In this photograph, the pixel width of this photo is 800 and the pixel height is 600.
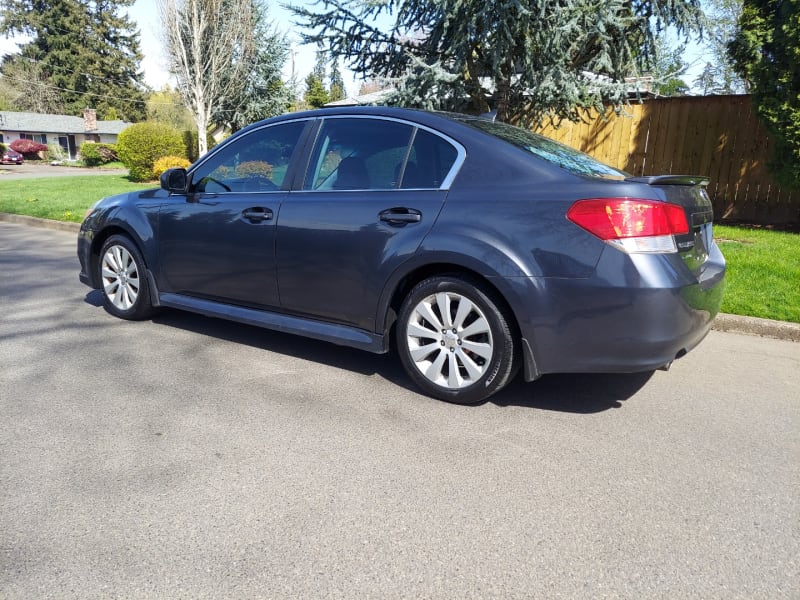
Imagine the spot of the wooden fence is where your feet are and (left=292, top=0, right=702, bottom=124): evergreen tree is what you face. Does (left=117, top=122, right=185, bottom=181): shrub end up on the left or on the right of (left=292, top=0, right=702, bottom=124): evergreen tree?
right

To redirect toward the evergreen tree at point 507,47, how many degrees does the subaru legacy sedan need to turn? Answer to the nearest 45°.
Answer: approximately 45° to its right

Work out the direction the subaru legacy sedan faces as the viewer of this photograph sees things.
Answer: facing away from the viewer and to the left of the viewer

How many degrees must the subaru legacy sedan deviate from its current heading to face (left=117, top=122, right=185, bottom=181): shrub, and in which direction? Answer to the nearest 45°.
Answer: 0° — it already faces it

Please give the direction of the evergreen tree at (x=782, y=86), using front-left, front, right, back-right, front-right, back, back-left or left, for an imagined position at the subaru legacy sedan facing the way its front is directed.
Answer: right

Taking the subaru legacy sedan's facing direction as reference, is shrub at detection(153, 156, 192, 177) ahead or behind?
ahead

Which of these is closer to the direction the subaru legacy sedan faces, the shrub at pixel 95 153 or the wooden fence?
the shrub

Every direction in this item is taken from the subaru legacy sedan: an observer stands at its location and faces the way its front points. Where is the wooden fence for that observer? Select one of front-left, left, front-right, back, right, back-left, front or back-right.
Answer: right

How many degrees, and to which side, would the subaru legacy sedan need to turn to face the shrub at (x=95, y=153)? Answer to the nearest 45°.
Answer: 0° — it already faces it

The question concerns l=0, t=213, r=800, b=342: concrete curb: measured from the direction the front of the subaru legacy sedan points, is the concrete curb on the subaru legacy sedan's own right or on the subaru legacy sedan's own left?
on the subaru legacy sedan's own right

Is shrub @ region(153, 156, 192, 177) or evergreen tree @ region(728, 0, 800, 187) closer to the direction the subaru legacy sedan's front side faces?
the shrub
